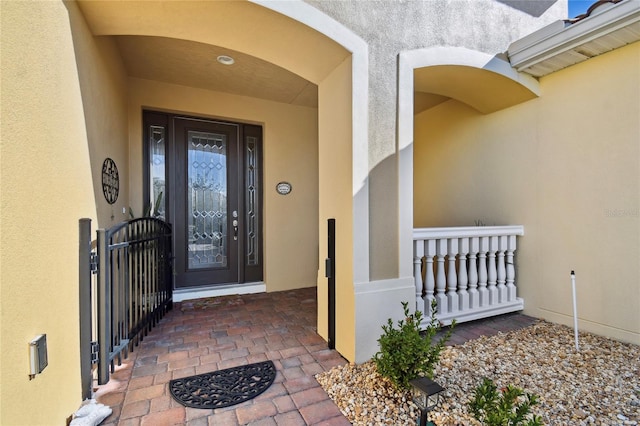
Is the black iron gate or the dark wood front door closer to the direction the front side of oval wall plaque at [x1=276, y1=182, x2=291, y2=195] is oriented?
the black iron gate

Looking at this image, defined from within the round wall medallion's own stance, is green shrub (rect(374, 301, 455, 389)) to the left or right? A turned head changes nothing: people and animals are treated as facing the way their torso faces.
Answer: on its right

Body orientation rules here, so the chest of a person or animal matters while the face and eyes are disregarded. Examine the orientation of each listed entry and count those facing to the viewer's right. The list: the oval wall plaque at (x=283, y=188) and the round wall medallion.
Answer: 1

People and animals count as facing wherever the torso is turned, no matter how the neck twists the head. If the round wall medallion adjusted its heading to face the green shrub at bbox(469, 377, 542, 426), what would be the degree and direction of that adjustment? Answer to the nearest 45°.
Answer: approximately 45° to its right

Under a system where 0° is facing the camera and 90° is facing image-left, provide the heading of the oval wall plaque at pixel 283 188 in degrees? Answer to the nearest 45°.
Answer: approximately 0°

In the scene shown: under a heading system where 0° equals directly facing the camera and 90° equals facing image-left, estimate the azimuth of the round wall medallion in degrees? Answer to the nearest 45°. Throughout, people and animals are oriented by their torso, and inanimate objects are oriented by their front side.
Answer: approximately 270°
